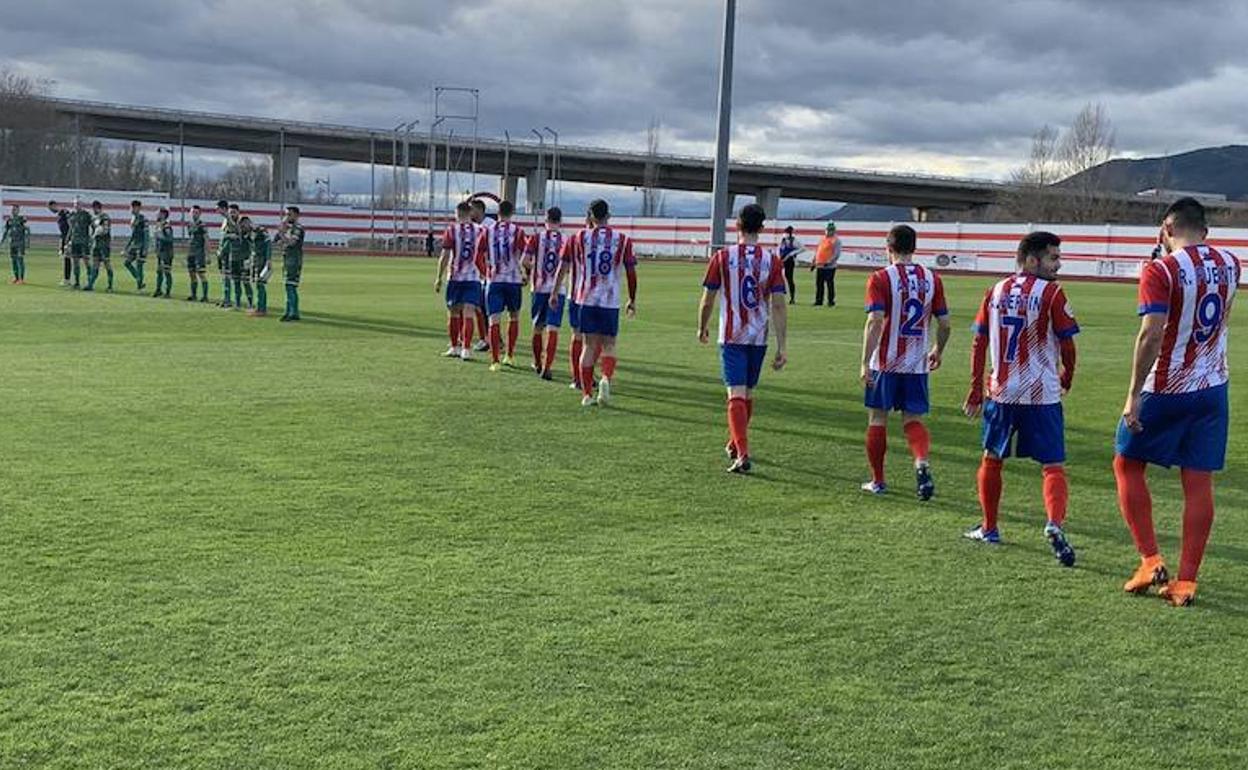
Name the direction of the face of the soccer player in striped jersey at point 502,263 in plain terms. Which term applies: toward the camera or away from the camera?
away from the camera

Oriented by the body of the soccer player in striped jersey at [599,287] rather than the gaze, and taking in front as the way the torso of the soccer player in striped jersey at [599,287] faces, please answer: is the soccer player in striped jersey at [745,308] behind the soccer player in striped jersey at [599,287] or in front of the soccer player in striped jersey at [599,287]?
behind

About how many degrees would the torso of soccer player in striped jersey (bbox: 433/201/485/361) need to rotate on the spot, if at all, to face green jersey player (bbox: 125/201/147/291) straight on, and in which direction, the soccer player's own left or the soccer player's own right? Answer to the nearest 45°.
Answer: approximately 45° to the soccer player's own left

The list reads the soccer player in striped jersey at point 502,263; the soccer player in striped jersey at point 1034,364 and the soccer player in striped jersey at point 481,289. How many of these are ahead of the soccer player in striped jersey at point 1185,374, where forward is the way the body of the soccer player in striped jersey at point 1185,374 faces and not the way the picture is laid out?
3

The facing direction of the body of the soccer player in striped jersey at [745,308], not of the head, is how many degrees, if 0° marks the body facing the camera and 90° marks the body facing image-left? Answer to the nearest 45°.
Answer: approximately 180°

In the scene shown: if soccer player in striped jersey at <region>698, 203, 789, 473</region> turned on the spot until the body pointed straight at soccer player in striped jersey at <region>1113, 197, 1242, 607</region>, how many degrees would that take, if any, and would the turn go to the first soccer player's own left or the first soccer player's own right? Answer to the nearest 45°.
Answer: approximately 135° to the first soccer player's own right

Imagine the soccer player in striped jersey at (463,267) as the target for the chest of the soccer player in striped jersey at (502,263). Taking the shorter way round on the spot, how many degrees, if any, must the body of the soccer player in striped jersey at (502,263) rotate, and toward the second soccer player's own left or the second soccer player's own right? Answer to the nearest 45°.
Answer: approximately 45° to the second soccer player's own left

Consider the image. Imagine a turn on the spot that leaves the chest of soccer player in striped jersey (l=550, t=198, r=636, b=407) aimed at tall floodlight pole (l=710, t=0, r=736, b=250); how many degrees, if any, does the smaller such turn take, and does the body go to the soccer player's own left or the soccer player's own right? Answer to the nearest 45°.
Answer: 0° — they already face it

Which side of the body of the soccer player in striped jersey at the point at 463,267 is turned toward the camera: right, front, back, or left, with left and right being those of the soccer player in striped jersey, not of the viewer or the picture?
back

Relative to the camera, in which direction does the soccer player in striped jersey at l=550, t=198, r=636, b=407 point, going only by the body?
away from the camera

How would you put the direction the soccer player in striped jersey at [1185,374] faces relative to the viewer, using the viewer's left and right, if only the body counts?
facing away from the viewer and to the left of the viewer

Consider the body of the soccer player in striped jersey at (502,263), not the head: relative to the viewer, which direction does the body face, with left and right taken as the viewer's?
facing away from the viewer

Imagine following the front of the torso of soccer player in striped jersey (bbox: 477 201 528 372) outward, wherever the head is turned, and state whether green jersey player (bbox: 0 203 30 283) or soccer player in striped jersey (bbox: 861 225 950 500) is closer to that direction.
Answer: the green jersey player
